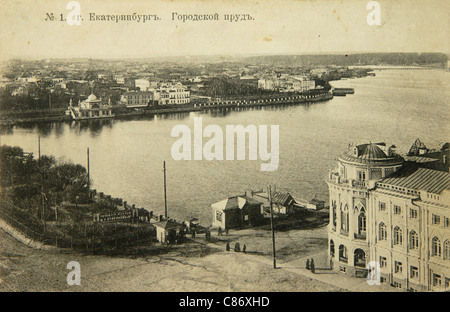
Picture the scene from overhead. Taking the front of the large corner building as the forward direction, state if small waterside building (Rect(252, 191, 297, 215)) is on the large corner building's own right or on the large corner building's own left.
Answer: on the large corner building's own right

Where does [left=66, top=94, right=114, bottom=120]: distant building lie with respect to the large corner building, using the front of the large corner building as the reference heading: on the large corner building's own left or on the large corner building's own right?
on the large corner building's own right

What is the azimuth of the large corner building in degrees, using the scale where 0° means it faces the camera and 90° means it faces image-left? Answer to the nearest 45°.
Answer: approximately 45°

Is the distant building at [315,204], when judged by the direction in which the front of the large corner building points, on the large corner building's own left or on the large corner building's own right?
on the large corner building's own right

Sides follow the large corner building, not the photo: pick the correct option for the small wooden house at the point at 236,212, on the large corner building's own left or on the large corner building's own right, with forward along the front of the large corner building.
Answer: on the large corner building's own right

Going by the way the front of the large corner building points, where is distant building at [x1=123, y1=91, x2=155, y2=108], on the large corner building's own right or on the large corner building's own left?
on the large corner building's own right

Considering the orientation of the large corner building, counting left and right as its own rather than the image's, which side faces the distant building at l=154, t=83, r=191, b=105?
right

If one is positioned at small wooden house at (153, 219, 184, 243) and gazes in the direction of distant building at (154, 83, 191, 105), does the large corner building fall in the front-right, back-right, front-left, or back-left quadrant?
back-right
